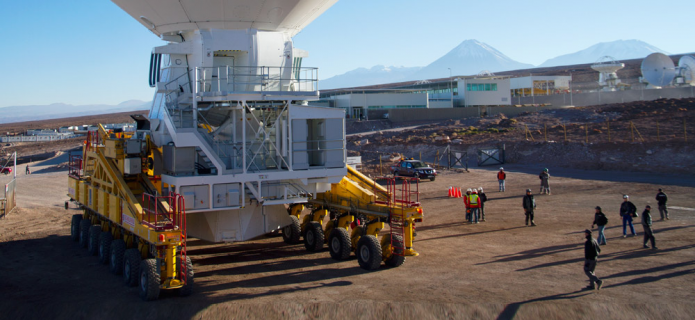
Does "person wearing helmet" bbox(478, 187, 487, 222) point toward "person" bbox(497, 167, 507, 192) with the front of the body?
no

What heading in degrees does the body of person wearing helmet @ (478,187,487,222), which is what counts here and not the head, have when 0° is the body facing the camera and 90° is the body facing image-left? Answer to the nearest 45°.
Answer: approximately 90°

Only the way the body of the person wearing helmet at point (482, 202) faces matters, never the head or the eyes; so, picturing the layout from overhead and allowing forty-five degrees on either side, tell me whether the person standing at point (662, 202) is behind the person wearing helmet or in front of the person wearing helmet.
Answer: behind

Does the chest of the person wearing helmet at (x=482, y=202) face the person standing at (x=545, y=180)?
no

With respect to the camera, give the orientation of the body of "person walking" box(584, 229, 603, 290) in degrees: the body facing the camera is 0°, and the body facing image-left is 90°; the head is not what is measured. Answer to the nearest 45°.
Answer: approximately 90°

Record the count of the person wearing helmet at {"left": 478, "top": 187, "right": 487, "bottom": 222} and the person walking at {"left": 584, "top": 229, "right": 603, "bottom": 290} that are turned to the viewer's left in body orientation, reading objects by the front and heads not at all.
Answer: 2
